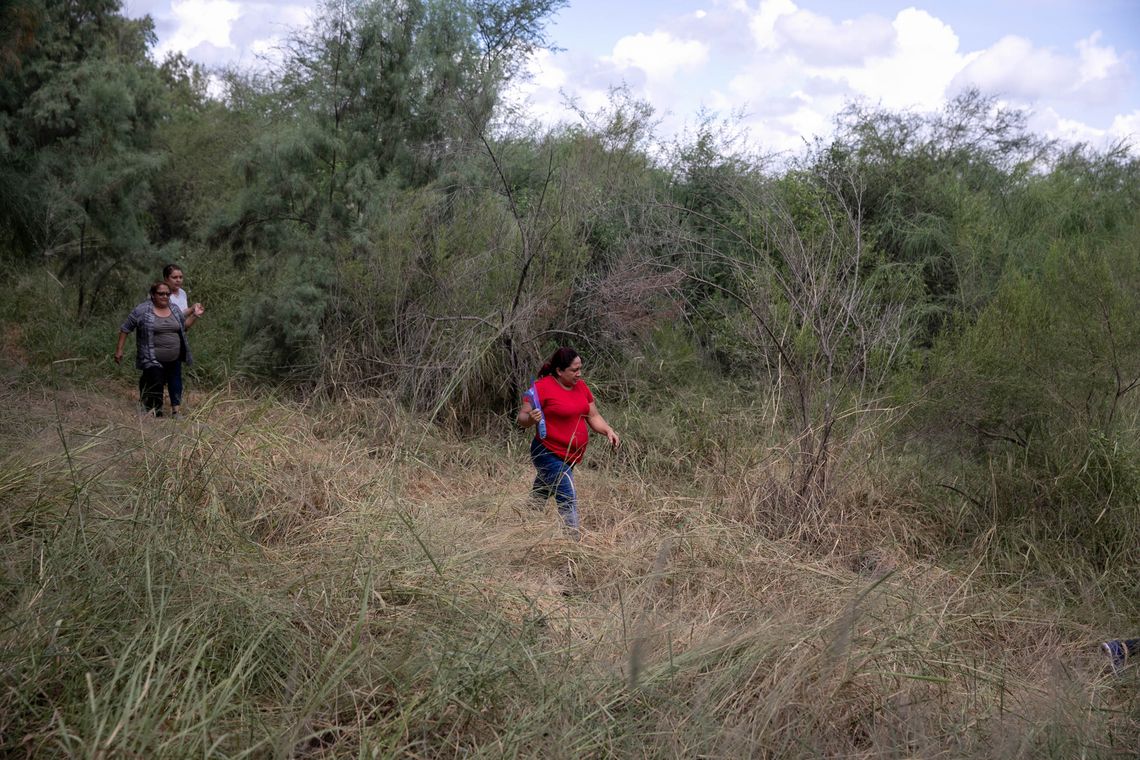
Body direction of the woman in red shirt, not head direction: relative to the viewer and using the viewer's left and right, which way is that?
facing the viewer and to the right of the viewer

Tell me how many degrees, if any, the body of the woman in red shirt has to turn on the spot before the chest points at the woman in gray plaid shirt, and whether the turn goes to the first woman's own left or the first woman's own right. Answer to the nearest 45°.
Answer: approximately 180°
